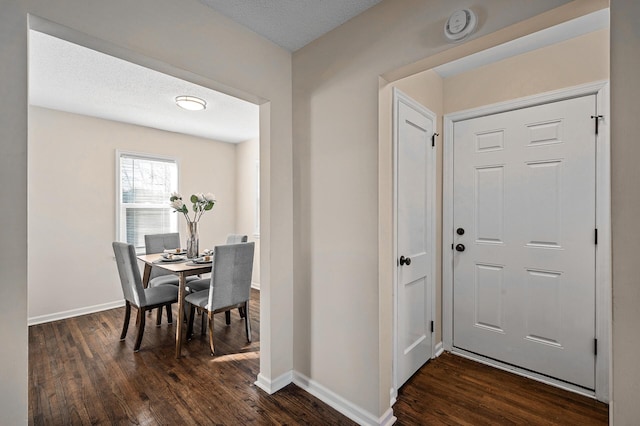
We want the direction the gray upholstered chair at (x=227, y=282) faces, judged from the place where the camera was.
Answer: facing away from the viewer and to the left of the viewer

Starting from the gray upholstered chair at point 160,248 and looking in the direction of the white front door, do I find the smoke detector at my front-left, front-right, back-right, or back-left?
front-right

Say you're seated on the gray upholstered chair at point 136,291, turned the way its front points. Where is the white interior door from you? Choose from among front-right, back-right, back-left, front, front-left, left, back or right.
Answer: right

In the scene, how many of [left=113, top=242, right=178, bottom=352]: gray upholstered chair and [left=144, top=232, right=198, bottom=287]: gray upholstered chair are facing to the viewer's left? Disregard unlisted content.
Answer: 0

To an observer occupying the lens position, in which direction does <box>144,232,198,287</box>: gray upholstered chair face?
facing the viewer and to the right of the viewer

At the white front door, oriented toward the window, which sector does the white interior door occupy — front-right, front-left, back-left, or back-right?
front-left

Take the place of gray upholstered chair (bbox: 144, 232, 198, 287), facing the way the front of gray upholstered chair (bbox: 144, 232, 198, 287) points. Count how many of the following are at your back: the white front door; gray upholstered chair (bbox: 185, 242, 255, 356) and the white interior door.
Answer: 0

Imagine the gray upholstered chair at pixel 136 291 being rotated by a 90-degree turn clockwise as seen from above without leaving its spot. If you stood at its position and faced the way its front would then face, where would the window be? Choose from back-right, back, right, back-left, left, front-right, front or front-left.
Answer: back-left

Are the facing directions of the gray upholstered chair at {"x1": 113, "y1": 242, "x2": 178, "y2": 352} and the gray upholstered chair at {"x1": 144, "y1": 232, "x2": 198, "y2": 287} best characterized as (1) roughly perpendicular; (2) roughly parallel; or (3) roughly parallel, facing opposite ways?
roughly perpendicular

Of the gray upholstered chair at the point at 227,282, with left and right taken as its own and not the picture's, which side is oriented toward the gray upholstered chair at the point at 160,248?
front

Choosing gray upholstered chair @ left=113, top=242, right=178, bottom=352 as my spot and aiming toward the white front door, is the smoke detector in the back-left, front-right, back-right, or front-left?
front-right

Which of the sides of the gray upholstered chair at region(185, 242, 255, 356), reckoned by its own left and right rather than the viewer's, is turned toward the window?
front

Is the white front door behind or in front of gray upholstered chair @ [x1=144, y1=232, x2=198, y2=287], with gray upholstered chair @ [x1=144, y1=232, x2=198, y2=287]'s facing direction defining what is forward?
in front

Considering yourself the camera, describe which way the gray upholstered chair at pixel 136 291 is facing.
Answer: facing away from the viewer and to the right of the viewer

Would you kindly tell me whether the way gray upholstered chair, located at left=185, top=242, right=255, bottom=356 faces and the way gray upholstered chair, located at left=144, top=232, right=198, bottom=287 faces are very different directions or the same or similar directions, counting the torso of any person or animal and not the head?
very different directions

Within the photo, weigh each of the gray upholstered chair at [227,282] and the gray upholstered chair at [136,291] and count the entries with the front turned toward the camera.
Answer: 0
